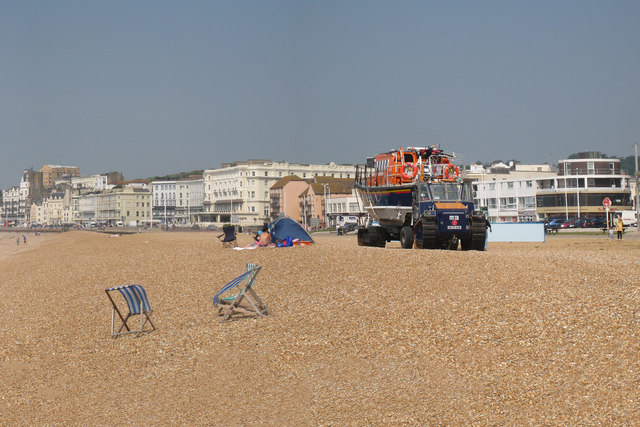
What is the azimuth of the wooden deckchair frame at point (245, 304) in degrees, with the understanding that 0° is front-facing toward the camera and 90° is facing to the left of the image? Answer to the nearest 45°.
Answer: approximately 90°

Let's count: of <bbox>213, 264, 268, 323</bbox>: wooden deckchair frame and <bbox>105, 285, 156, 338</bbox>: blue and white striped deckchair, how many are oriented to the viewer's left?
1
